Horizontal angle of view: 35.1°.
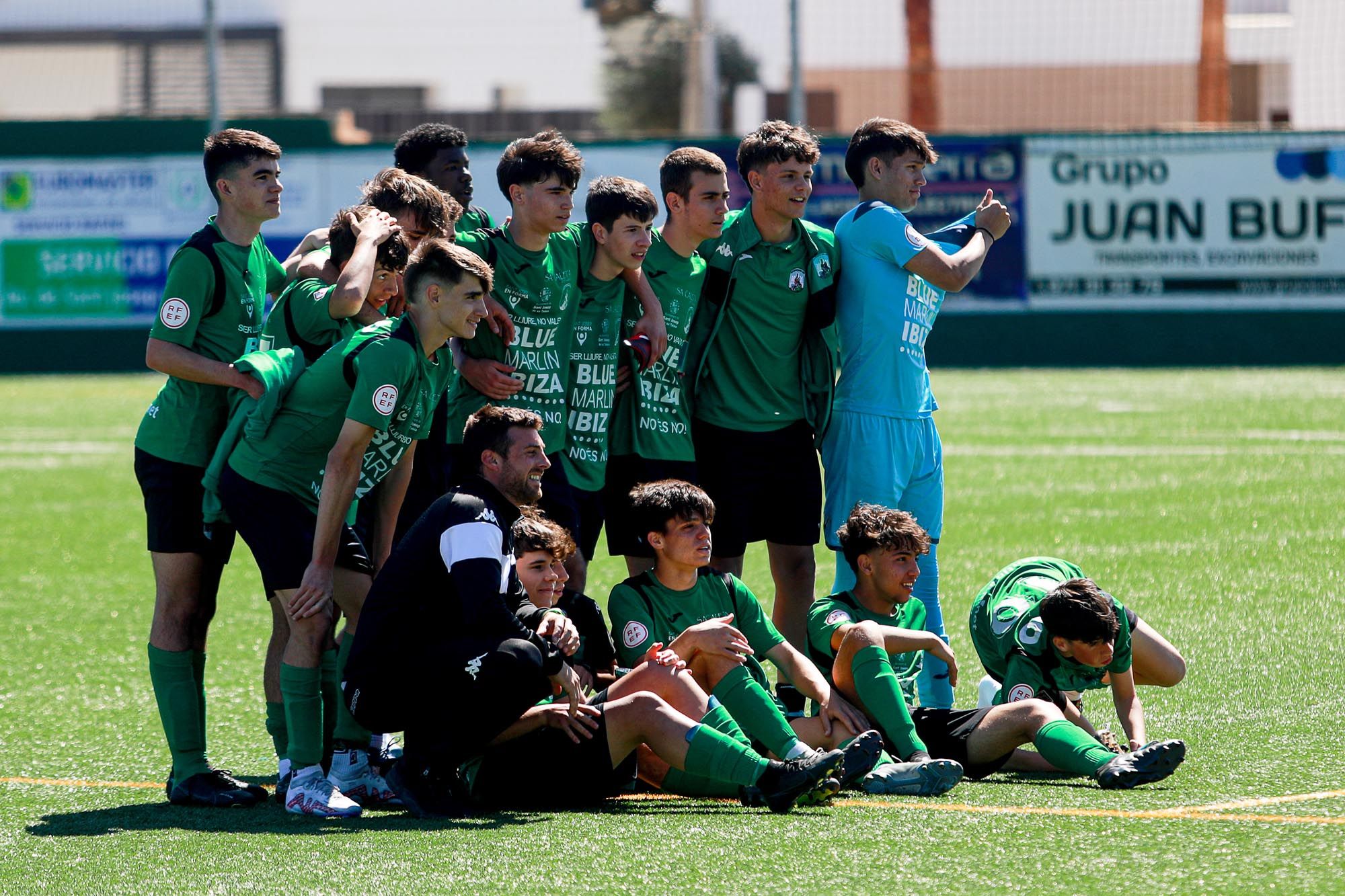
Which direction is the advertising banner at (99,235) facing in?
toward the camera

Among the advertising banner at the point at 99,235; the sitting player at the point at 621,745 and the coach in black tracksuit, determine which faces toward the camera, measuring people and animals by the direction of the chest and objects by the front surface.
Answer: the advertising banner

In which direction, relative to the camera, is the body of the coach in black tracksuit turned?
to the viewer's right

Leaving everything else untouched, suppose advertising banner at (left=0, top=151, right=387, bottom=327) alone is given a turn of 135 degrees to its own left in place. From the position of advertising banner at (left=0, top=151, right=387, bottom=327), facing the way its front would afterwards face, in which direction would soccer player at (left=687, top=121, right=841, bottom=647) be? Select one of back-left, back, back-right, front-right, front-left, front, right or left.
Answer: back-right

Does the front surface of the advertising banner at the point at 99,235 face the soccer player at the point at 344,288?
yes

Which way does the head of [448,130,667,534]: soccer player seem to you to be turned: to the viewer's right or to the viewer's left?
to the viewer's right

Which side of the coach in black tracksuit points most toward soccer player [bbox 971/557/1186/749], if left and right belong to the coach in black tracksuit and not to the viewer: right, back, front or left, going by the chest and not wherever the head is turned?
front

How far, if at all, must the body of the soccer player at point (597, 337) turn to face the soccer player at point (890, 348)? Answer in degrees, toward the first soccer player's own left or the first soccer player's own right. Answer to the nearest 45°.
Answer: approximately 45° to the first soccer player's own left

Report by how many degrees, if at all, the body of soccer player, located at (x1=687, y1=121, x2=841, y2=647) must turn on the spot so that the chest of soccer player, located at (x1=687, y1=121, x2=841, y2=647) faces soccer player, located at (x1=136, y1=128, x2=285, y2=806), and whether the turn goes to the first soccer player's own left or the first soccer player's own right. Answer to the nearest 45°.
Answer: approximately 90° to the first soccer player's own right

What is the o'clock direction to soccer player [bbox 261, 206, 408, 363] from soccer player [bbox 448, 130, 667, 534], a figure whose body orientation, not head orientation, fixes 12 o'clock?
soccer player [bbox 261, 206, 408, 363] is roughly at 3 o'clock from soccer player [bbox 448, 130, 667, 534].

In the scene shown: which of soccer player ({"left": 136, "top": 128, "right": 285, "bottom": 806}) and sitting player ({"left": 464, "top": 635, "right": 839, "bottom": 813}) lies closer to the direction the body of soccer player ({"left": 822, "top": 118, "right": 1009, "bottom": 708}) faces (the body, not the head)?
the sitting player

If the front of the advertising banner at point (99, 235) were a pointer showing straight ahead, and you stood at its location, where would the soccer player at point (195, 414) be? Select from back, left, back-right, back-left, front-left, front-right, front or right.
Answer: front

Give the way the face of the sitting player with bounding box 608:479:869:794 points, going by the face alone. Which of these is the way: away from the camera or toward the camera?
toward the camera

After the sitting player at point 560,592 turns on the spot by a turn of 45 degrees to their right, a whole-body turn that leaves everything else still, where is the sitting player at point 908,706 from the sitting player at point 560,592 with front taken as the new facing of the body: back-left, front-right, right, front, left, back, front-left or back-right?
left

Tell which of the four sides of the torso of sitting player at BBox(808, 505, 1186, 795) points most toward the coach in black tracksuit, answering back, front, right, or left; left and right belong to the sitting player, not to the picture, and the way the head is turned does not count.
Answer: right

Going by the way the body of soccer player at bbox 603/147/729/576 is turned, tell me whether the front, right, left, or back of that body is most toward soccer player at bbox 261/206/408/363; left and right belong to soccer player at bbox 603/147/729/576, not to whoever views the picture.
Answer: right
